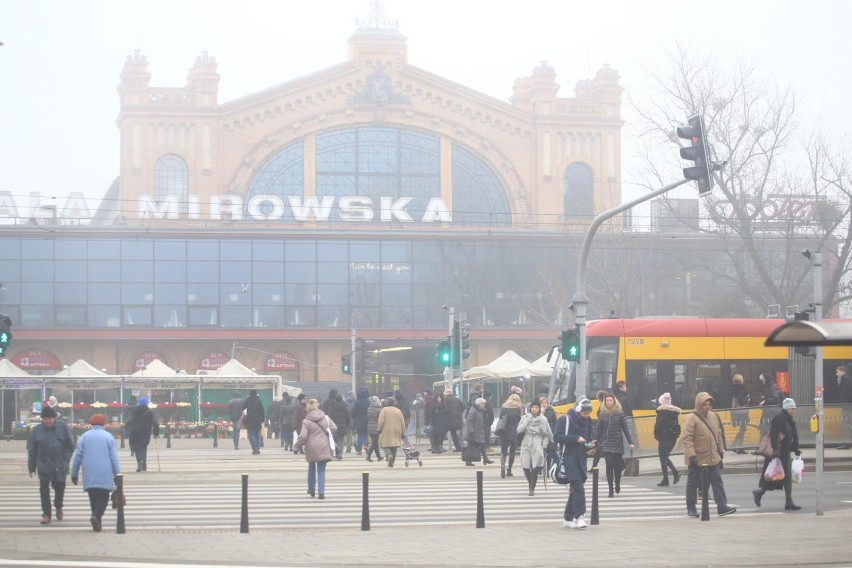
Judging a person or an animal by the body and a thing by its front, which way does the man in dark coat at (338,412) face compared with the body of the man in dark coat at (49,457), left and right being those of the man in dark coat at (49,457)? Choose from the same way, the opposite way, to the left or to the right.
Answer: the opposite way

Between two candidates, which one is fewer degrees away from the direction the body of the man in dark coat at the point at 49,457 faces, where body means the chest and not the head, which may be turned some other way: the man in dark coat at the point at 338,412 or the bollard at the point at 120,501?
the bollard

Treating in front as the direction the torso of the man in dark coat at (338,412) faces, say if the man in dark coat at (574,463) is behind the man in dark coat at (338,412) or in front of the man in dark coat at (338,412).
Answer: behind

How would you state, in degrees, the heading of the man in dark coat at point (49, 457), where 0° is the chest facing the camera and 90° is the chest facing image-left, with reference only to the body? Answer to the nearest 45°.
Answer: approximately 0°

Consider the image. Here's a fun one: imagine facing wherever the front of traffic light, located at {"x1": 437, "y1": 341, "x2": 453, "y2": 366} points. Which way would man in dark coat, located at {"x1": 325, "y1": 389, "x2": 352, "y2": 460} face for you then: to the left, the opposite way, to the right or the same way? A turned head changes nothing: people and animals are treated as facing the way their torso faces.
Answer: the opposite way

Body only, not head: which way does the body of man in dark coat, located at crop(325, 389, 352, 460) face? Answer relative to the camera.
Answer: away from the camera

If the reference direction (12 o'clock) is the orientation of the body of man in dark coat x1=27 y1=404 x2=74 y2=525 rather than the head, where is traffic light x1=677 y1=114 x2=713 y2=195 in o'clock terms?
The traffic light is roughly at 9 o'clock from the man in dark coat.

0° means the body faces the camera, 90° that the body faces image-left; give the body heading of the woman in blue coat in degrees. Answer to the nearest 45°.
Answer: approximately 180°

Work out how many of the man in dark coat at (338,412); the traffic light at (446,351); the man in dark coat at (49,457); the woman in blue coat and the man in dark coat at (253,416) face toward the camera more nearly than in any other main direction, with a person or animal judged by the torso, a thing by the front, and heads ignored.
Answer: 2
